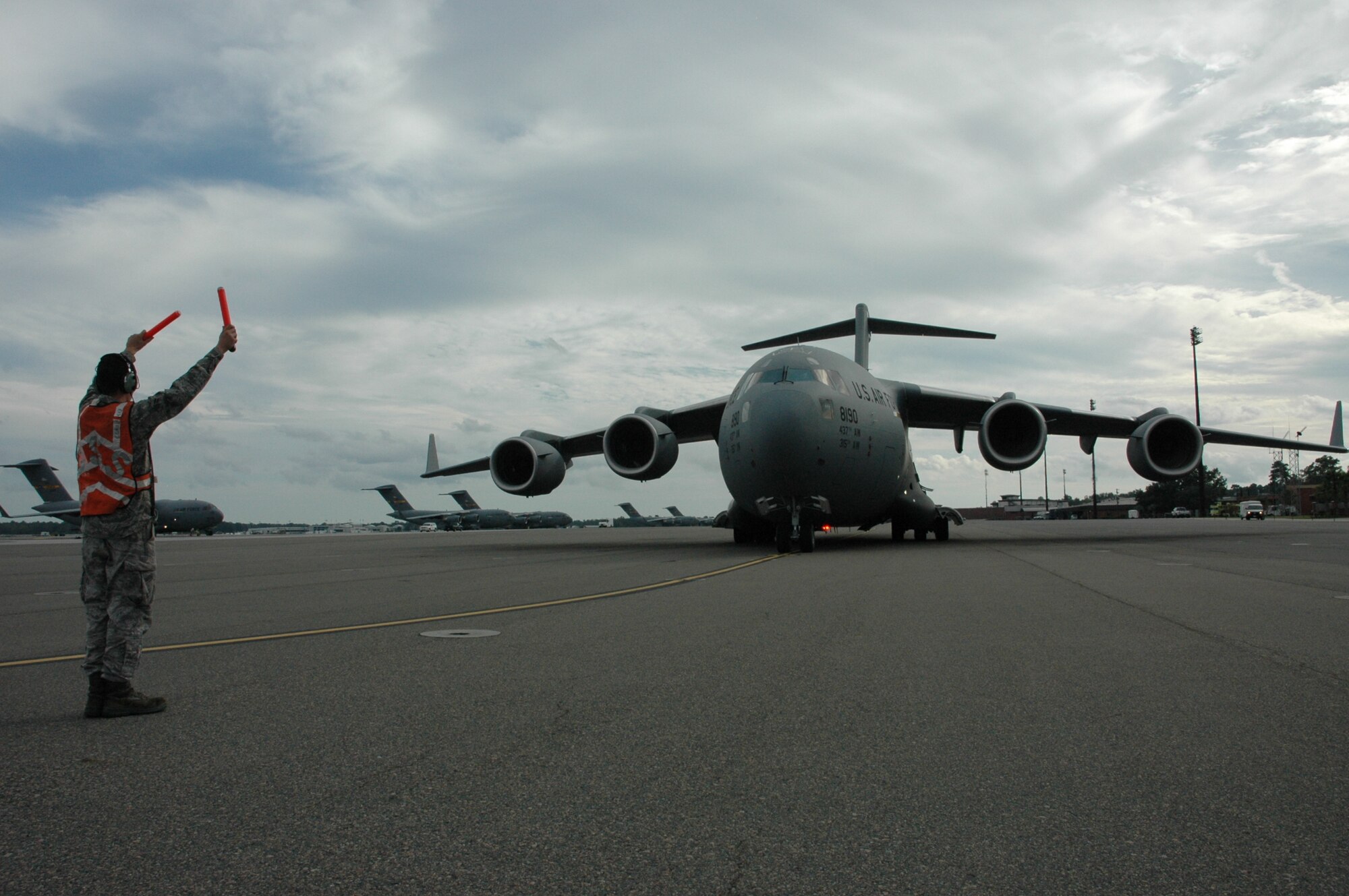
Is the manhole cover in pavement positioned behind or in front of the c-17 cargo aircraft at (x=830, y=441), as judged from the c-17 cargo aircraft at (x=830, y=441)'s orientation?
in front

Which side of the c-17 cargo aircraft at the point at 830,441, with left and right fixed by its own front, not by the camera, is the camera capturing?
front
